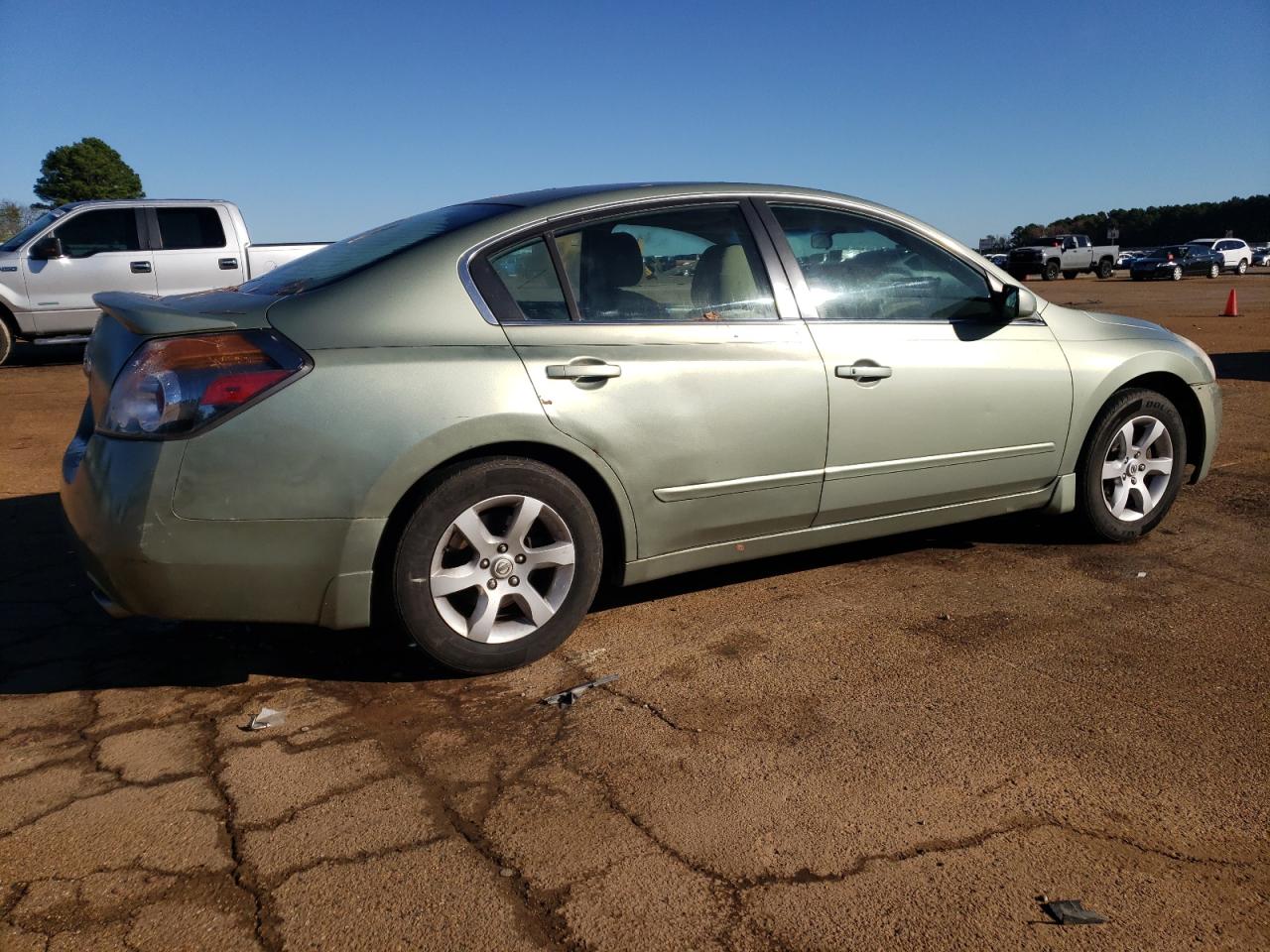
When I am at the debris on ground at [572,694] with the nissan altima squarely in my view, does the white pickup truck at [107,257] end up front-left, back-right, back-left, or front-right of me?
front-left

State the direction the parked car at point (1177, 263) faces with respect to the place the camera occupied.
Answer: facing the viewer and to the left of the viewer

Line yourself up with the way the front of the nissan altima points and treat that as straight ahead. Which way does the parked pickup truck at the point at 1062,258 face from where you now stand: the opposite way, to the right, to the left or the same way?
the opposite way

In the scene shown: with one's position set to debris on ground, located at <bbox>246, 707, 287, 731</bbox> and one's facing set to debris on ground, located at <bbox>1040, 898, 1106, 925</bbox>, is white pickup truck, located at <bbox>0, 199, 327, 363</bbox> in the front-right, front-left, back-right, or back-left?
back-left

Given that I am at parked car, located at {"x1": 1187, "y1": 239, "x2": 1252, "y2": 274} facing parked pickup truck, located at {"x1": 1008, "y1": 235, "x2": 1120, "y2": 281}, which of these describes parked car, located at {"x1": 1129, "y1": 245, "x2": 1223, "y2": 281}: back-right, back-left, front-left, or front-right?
front-left

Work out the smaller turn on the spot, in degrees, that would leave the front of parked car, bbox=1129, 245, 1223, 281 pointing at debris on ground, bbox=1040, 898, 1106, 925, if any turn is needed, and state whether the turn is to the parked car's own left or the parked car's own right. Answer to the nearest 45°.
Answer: approximately 45° to the parked car's own left

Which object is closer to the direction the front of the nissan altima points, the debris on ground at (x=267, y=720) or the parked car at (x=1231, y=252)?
the parked car

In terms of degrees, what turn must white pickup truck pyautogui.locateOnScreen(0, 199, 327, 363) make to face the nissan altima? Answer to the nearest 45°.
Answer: approximately 90° to its left

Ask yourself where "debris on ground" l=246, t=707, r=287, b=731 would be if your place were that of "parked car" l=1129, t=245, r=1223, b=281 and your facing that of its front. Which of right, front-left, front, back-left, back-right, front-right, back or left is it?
front-left

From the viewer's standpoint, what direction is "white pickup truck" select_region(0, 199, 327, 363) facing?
to the viewer's left

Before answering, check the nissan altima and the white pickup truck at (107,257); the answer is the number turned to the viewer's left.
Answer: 1

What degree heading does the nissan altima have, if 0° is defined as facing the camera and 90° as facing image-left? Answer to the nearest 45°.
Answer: approximately 225°

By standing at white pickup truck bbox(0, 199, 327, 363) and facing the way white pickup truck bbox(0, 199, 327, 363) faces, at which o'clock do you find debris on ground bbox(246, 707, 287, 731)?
The debris on ground is roughly at 9 o'clock from the white pickup truck.
